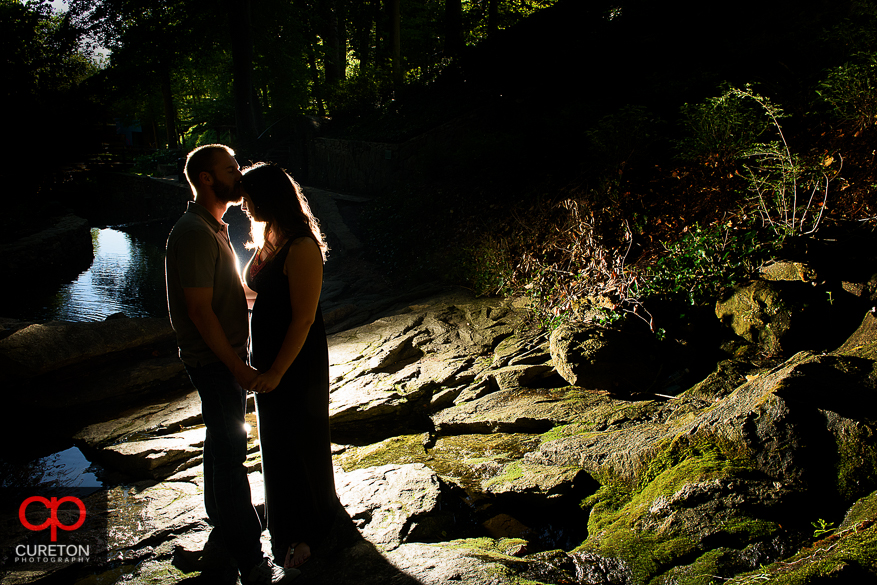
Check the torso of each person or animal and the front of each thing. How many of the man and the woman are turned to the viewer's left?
1

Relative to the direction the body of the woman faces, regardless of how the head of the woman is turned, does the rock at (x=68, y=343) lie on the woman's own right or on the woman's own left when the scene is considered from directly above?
on the woman's own right

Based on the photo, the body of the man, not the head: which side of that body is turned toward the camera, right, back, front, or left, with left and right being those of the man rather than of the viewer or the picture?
right

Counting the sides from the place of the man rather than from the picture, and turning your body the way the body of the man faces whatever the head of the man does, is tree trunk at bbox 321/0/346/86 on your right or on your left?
on your left

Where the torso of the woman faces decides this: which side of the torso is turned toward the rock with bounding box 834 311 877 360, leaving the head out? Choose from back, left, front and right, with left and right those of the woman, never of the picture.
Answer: back

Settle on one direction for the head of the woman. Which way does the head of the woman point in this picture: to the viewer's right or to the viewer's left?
to the viewer's left

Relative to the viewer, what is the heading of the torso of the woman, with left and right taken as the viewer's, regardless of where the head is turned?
facing to the left of the viewer

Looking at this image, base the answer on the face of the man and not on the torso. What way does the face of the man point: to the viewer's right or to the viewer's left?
to the viewer's right

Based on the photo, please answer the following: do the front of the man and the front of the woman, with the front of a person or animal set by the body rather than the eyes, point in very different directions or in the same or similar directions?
very different directions
